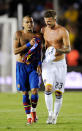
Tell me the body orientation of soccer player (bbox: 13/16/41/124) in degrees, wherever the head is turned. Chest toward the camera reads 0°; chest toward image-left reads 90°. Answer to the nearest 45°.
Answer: approximately 0°

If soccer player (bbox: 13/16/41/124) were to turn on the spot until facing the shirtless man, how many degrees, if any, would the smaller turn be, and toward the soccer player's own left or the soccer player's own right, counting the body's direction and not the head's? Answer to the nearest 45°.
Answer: approximately 90° to the soccer player's own left
